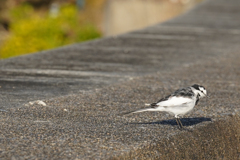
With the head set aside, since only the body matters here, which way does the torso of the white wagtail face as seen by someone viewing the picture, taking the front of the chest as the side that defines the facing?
to the viewer's right

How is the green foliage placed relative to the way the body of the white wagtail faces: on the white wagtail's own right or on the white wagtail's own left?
on the white wagtail's own left
